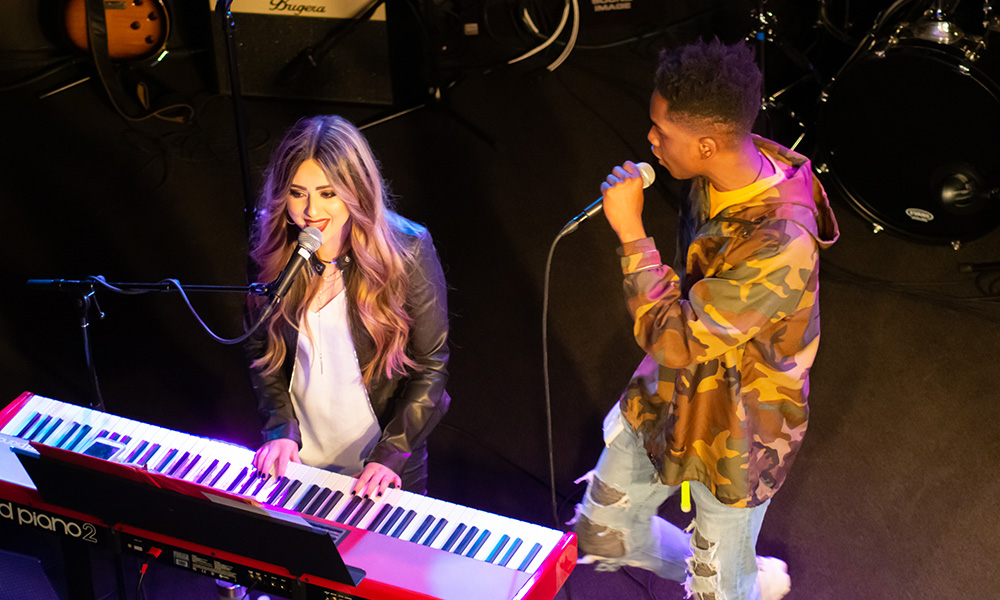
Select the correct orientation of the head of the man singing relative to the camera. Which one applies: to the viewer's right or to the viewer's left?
to the viewer's left

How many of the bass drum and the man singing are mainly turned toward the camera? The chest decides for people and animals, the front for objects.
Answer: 1

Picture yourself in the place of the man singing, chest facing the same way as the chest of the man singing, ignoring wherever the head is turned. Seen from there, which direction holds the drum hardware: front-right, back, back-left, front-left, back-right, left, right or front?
right

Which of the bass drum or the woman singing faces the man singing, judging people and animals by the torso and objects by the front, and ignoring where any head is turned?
the bass drum

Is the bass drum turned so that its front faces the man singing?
yes

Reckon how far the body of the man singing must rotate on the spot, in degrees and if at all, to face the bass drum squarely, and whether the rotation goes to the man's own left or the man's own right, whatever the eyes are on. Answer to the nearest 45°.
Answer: approximately 90° to the man's own right

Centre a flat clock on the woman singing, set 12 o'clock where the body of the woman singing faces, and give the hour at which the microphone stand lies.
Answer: The microphone stand is roughly at 4 o'clock from the woman singing.

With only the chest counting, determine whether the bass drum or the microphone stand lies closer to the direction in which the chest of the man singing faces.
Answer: the microphone stand

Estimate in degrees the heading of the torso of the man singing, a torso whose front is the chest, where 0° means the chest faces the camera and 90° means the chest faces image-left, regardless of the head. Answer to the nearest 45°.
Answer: approximately 90°
